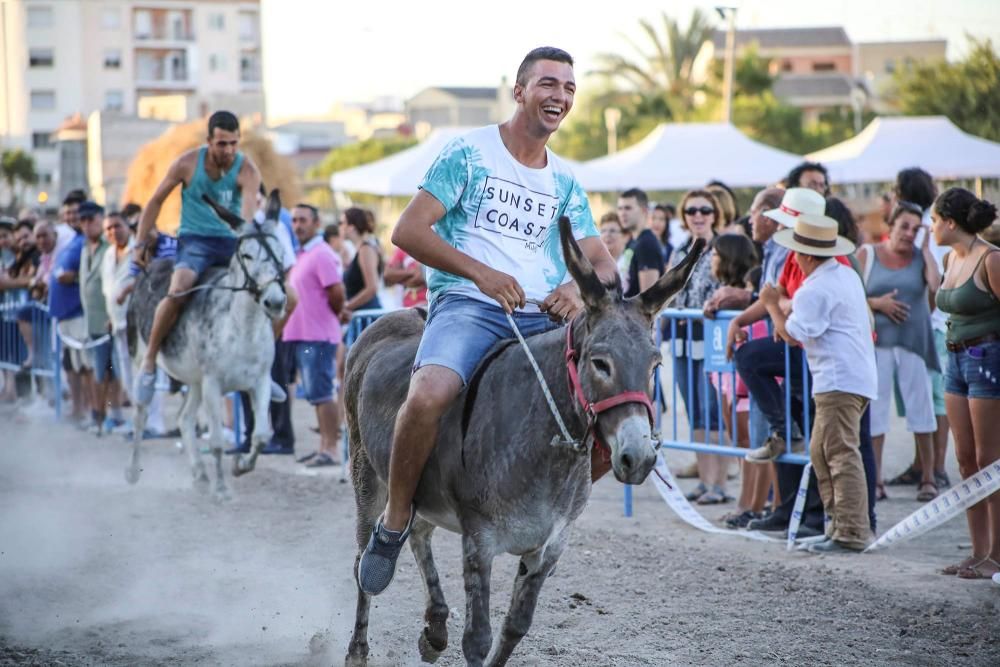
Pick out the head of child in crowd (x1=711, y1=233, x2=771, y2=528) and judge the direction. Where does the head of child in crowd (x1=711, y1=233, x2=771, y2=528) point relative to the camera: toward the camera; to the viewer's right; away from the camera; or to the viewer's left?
to the viewer's left

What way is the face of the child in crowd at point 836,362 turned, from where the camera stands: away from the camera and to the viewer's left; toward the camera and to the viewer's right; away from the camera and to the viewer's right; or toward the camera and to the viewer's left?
away from the camera and to the viewer's left

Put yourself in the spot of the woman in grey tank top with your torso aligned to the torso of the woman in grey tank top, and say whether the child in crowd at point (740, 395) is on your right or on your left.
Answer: on your right

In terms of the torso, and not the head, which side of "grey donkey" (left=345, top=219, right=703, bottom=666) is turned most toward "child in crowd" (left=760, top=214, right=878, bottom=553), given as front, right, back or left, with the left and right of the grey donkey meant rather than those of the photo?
left

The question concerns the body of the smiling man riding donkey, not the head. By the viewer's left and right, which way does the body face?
facing the viewer and to the right of the viewer
